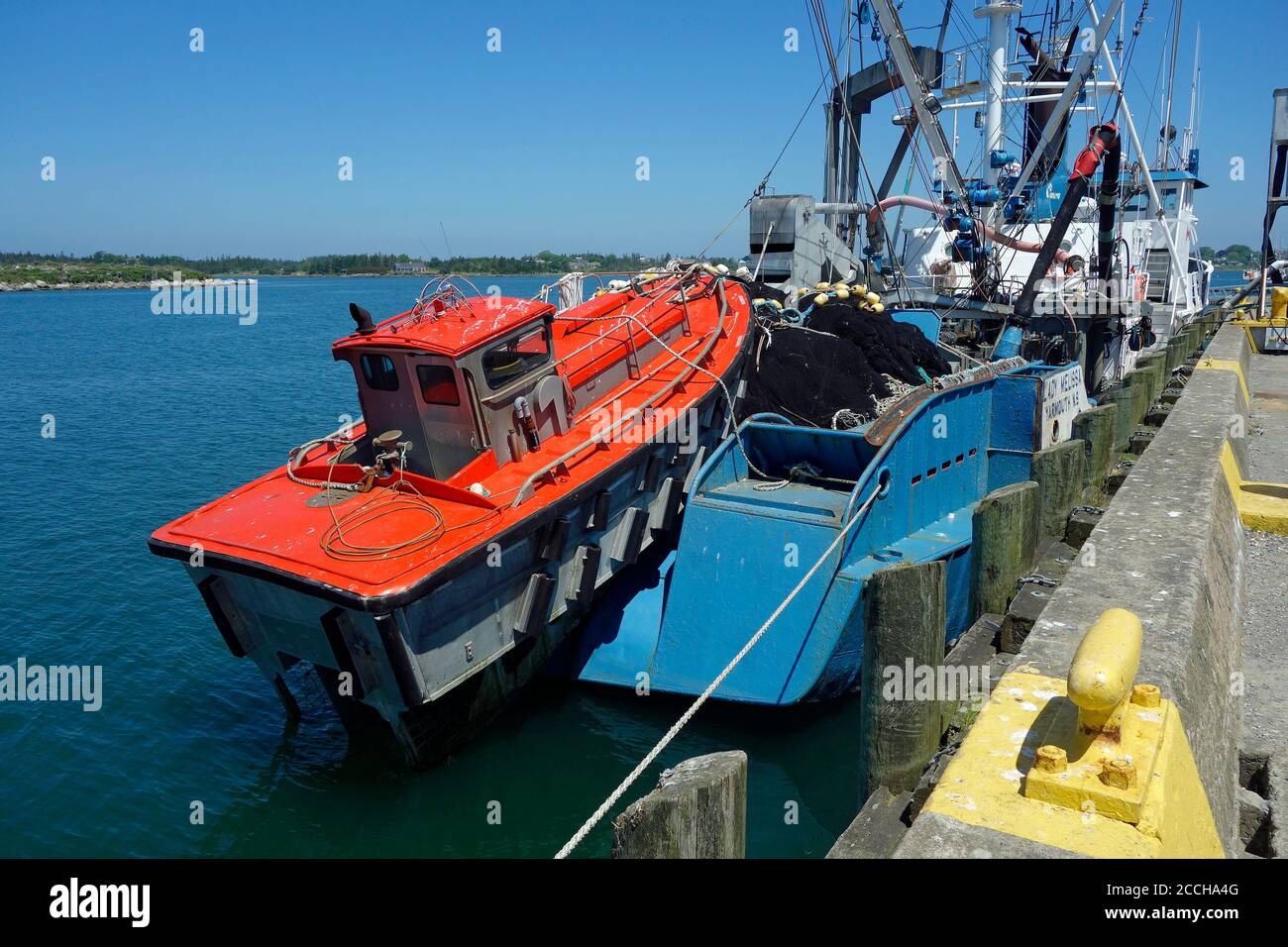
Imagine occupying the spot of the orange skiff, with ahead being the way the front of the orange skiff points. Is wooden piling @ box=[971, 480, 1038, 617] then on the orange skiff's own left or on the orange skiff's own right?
on the orange skiff's own right

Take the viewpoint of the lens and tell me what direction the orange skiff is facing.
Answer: facing away from the viewer and to the right of the viewer

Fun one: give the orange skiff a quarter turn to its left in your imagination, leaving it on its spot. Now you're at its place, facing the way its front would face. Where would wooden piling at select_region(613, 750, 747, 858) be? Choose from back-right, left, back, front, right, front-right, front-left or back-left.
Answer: back-left

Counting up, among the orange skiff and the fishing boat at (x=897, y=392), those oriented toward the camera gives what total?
0

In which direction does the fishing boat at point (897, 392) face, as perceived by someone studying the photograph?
facing away from the viewer and to the right of the viewer

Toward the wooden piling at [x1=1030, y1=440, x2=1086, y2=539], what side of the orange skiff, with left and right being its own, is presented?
right

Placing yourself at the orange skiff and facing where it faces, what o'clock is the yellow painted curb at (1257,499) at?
The yellow painted curb is roughly at 2 o'clock from the orange skiff.
